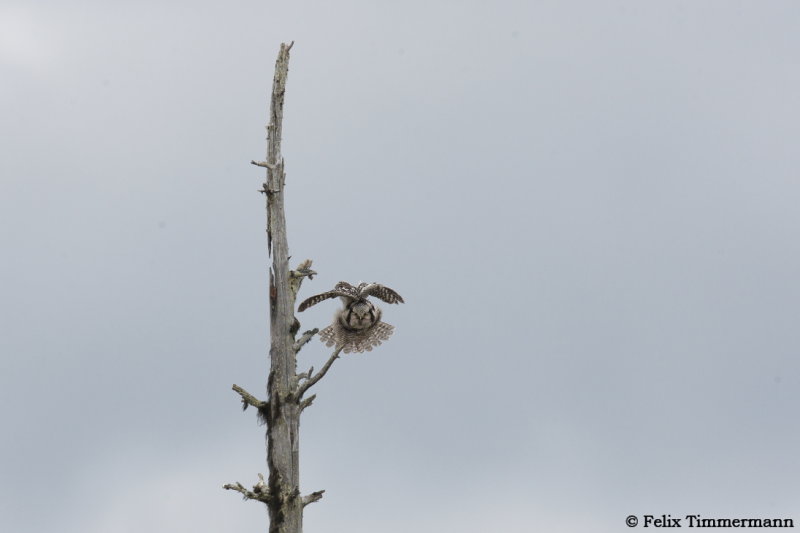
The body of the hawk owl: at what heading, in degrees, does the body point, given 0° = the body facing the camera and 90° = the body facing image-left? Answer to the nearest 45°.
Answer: approximately 0°
